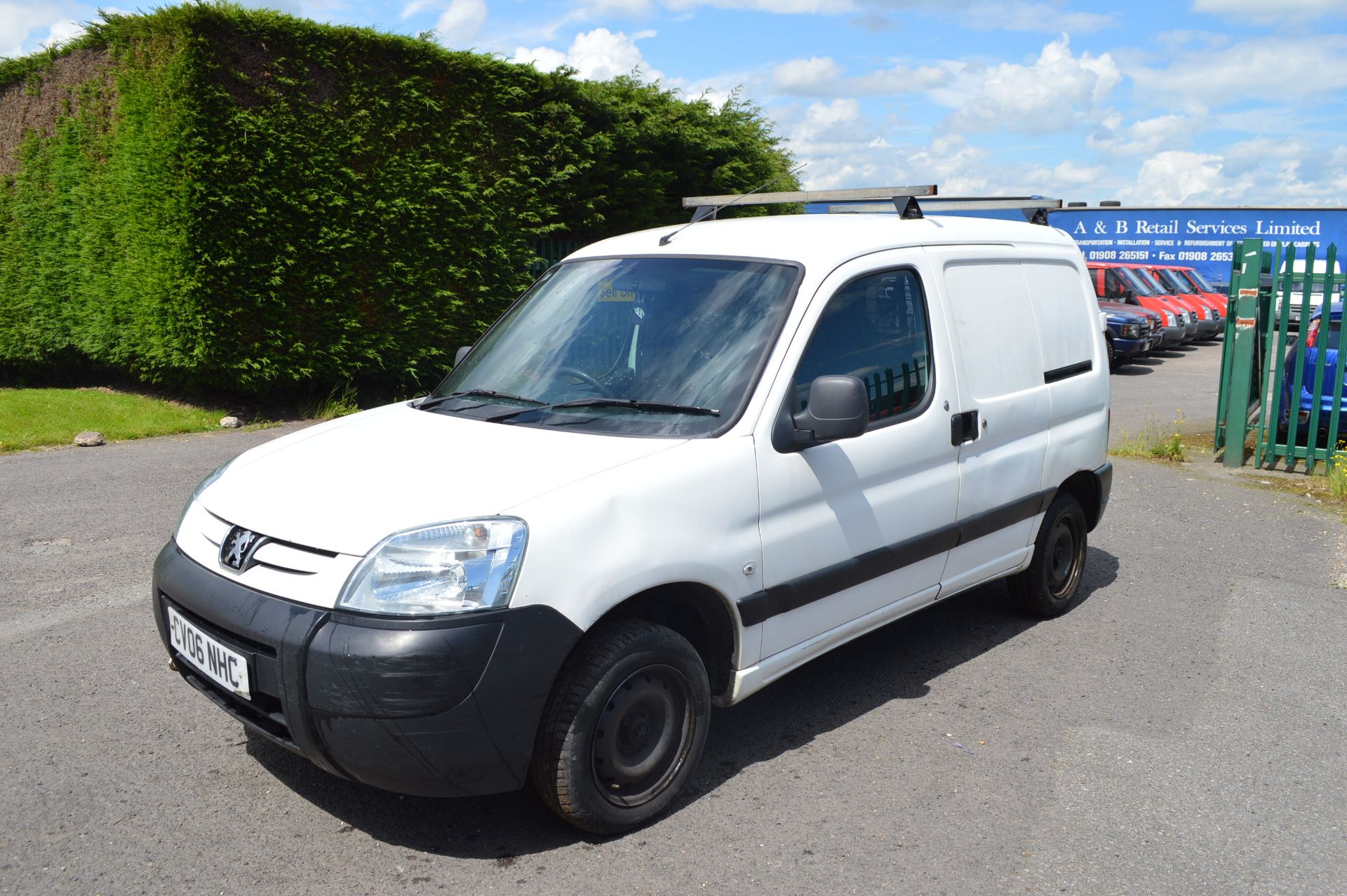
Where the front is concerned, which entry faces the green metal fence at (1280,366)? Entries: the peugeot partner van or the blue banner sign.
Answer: the blue banner sign

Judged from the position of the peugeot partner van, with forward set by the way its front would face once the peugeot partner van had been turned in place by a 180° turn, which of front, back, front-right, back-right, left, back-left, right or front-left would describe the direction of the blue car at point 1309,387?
front

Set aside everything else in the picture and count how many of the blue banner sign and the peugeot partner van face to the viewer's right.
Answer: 0

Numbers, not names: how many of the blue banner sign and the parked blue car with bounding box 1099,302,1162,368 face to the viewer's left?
0

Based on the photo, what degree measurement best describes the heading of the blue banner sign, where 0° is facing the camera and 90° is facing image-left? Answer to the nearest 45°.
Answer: approximately 0°

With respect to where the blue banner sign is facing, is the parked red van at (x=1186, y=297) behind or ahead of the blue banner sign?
ahead

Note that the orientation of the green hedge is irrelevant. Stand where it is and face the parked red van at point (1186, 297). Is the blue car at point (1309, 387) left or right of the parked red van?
right

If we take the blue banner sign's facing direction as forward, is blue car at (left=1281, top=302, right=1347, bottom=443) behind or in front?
in front

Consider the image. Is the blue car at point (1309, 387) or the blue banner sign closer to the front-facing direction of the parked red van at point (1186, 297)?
the blue car

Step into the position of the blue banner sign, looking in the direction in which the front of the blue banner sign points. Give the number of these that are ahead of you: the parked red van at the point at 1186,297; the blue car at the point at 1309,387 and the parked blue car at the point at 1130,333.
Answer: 3

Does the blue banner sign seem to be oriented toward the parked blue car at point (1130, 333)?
yes

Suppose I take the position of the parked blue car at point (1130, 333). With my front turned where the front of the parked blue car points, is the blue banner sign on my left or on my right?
on my left

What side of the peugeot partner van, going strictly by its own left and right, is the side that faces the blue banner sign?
back

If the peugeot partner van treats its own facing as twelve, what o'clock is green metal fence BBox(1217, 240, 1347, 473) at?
The green metal fence is roughly at 6 o'clock from the peugeot partner van.
